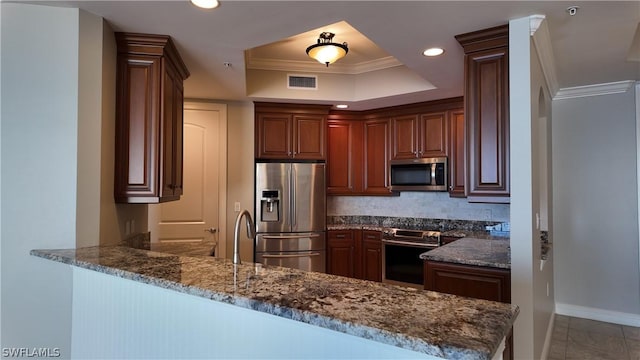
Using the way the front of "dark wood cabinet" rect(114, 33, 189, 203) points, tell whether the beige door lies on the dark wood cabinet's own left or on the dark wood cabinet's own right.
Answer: on the dark wood cabinet's own left

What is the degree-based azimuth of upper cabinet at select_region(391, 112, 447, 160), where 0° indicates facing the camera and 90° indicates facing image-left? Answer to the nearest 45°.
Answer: approximately 0°

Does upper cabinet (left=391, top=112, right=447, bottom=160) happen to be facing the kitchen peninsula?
yes

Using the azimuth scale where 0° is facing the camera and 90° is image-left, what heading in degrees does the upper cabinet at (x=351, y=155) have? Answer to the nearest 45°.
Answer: approximately 0°

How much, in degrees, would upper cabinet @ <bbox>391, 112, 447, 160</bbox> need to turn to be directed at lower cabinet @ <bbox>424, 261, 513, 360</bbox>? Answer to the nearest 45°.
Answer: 0° — it already faces it
